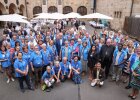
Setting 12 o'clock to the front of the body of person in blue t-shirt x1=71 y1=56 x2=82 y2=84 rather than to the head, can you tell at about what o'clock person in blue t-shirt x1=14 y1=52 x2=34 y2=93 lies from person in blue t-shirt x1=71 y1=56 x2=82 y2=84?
person in blue t-shirt x1=14 y1=52 x2=34 y2=93 is roughly at 2 o'clock from person in blue t-shirt x1=71 y1=56 x2=82 y2=84.

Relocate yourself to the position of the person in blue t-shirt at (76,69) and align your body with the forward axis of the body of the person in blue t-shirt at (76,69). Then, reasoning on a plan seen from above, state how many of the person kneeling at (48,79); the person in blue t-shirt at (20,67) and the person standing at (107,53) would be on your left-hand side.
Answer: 1

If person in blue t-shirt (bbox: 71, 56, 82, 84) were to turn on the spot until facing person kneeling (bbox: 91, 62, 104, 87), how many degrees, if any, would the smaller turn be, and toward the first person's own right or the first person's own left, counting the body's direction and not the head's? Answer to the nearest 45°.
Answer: approximately 90° to the first person's own left

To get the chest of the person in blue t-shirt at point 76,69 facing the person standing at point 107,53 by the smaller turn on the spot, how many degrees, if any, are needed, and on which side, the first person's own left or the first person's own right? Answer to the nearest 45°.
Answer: approximately 90° to the first person's own left

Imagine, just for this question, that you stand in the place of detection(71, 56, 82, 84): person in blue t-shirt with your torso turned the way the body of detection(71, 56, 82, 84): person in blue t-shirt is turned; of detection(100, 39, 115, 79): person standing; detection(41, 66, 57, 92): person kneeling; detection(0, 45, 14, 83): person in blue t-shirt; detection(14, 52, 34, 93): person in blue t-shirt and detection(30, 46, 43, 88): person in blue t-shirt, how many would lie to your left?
1

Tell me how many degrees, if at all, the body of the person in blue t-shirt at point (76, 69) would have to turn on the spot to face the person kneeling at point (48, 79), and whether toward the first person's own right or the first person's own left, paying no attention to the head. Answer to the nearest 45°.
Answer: approximately 45° to the first person's own right

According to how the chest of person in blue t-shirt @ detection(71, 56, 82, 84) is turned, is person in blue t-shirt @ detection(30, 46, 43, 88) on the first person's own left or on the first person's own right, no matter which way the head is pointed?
on the first person's own right

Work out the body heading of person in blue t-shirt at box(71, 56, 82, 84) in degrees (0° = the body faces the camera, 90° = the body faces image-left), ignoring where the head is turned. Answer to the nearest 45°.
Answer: approximately 0°

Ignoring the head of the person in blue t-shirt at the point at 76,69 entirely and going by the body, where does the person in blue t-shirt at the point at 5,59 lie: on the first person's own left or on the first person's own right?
on the first person's own right

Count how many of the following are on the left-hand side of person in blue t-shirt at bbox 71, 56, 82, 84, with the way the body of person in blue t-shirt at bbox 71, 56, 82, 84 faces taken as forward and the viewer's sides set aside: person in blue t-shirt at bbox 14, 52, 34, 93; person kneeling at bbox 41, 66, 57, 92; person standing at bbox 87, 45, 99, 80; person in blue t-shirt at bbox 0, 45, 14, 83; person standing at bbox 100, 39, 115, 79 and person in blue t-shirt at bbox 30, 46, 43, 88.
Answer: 2
